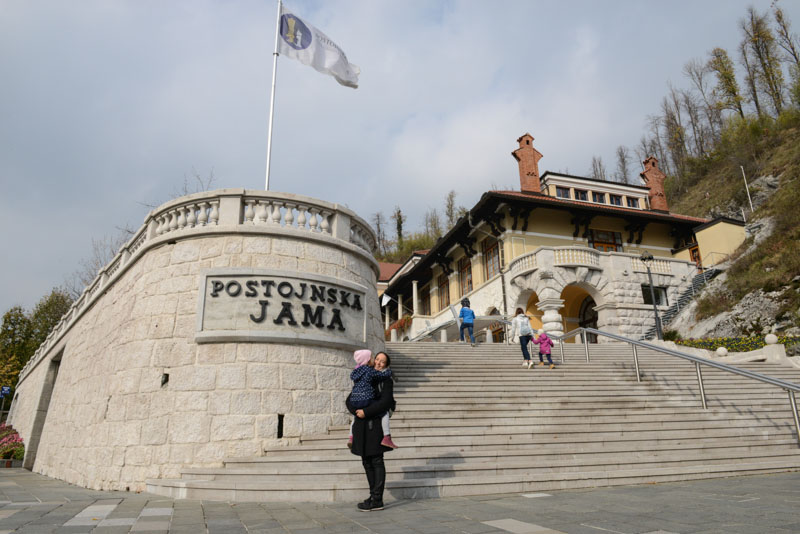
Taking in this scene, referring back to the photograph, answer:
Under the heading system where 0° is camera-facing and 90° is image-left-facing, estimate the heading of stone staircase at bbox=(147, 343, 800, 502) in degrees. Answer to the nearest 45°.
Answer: approximately 0°

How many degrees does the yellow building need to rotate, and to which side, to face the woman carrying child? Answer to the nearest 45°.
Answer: approximately 45° to its right

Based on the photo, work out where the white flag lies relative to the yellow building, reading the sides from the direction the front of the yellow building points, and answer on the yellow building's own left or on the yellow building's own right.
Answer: on the yellow building's own right

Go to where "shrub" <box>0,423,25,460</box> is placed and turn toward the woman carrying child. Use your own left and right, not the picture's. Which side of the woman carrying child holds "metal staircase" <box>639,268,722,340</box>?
left

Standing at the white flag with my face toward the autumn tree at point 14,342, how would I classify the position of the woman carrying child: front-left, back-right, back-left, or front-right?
back-left

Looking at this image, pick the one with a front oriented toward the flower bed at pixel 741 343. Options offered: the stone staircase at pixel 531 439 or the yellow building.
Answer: the yellow building

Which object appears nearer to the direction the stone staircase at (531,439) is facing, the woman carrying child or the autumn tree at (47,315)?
the woman carrying child

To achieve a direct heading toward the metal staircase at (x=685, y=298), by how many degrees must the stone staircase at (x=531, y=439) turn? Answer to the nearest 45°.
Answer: approximately 135° to its left
